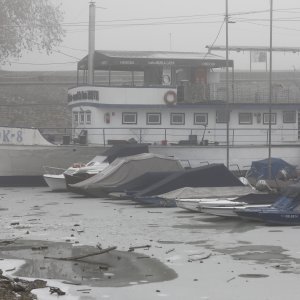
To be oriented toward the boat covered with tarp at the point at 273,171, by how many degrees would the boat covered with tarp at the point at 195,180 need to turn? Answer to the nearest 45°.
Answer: approximately 135° to its right

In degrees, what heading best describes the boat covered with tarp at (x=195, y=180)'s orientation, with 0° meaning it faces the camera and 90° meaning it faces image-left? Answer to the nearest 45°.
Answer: approximately 90°

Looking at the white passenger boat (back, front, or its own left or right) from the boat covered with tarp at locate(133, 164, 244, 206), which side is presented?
left

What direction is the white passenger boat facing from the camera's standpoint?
to the viewer's left

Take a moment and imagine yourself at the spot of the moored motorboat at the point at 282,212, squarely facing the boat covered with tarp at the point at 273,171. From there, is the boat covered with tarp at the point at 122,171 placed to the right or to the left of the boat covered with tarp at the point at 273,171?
left

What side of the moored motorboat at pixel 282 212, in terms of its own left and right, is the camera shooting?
left
